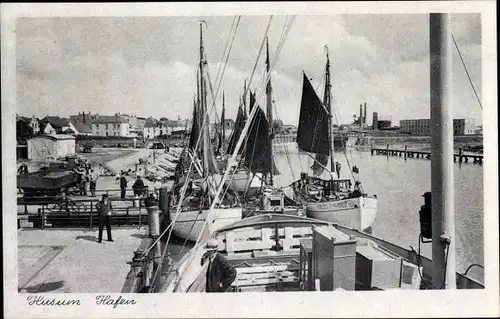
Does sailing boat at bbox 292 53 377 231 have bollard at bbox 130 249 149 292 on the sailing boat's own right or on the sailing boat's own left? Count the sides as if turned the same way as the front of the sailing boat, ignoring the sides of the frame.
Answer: on the sailing boat's own right

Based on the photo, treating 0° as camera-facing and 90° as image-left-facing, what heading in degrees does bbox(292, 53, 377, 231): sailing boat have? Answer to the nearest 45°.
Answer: approximately 315°

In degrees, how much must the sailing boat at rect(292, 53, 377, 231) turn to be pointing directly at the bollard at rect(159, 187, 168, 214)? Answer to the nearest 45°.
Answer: approximately 135° to its right

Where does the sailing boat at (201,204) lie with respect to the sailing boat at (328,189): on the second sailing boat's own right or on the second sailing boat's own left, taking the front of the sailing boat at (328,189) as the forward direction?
on the second sailing boat's own right
